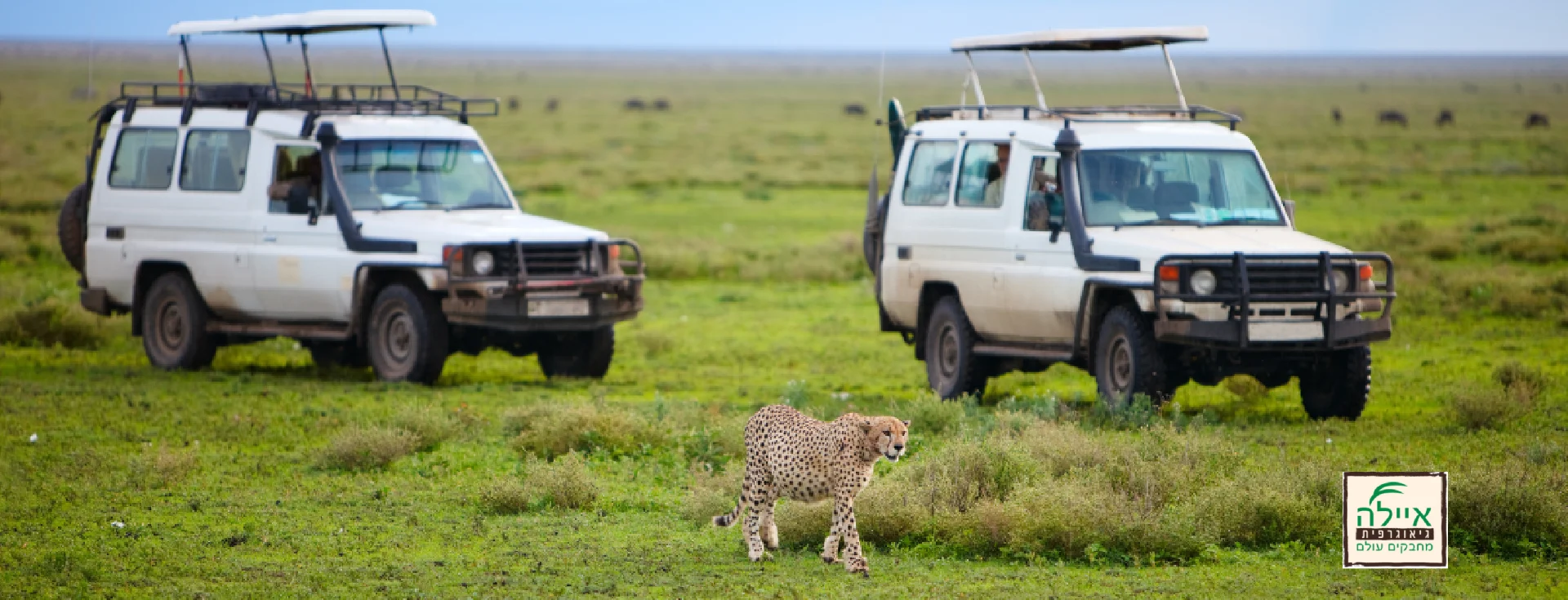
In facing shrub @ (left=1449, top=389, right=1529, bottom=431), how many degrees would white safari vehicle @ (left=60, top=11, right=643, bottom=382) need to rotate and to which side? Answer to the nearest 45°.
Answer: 0° — it already faces it

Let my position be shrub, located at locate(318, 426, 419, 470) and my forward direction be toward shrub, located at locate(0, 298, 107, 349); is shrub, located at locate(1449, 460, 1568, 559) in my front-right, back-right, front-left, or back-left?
back-right

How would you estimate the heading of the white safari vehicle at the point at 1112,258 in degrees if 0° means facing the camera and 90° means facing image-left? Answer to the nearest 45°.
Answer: approximately 315°

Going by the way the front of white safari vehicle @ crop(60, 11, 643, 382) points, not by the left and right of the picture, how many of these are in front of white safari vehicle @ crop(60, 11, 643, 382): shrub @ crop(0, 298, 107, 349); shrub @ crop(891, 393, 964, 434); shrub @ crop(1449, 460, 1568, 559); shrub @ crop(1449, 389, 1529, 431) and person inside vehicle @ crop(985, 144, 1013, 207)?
4

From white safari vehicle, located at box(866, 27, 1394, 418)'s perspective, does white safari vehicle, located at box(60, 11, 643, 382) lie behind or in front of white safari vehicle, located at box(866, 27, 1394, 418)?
behind

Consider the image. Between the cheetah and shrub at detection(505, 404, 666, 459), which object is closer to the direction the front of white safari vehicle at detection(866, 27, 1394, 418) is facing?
the cheetah

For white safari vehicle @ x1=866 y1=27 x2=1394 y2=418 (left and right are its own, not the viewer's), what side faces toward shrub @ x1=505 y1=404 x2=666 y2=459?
right

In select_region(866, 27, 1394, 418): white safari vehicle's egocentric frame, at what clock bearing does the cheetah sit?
The cheetah is roughly at 2 o'clock from the white safari vehicle.

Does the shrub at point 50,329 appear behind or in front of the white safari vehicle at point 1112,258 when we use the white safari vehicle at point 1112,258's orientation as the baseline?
behind

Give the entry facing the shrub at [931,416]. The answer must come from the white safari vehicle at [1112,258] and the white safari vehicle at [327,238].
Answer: the white safari vehicle at [327,238]
